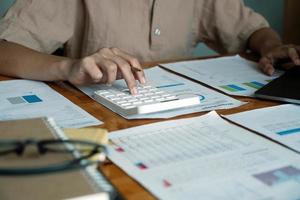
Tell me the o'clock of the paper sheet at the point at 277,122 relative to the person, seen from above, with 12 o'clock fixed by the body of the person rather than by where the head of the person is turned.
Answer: The paper sheet is roughly at 11 o'clock from the person.

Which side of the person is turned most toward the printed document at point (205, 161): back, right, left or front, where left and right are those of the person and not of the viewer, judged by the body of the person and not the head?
front

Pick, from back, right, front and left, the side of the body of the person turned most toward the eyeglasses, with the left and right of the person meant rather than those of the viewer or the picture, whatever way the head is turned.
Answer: front

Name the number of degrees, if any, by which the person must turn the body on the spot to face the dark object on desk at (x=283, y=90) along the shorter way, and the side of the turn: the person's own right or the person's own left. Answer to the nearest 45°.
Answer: approximately 45° to the person's own left

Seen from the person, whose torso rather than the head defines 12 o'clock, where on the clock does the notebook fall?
The notebook is roughly at 12 o'clock from the person.

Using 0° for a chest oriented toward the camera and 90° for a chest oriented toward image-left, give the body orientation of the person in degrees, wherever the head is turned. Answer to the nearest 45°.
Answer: approximately 0°
